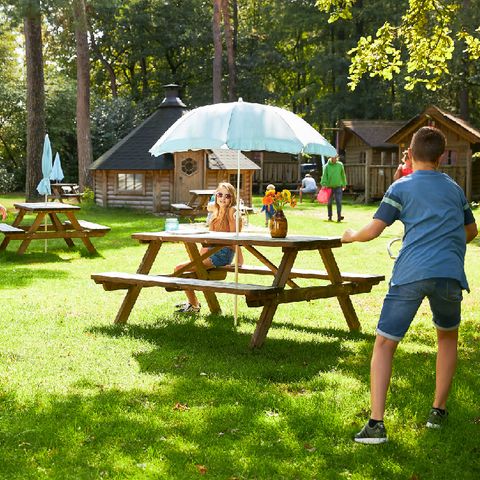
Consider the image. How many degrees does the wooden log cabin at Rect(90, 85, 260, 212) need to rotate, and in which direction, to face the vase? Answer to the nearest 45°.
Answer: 0° — it already faces it

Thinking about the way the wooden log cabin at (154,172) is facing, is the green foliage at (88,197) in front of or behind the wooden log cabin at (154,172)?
behind

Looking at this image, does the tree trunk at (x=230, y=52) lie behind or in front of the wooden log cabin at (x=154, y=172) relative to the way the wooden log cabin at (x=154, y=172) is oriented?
behind

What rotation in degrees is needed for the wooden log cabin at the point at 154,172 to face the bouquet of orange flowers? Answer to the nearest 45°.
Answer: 0° — it already faces it

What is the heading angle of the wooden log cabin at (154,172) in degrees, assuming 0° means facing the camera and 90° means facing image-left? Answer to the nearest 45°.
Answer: approximately 0°

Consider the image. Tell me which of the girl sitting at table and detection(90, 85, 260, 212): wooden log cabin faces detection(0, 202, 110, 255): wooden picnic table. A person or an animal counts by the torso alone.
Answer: the wooden log cabin

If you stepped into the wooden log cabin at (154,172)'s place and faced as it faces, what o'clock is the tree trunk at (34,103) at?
The tree trunk is roughly at 2 o'clock from the wooden log cabin.

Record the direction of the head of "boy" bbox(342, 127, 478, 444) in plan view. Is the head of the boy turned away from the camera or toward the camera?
away from the camera

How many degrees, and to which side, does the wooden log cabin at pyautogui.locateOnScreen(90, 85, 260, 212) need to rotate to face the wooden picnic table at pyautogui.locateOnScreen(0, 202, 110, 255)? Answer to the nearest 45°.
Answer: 0° — it already faces it

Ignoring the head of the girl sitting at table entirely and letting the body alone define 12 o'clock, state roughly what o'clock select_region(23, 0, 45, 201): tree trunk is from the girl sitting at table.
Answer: The tree trunk is roughly at 4 o'clock from the girl sitting at table.
